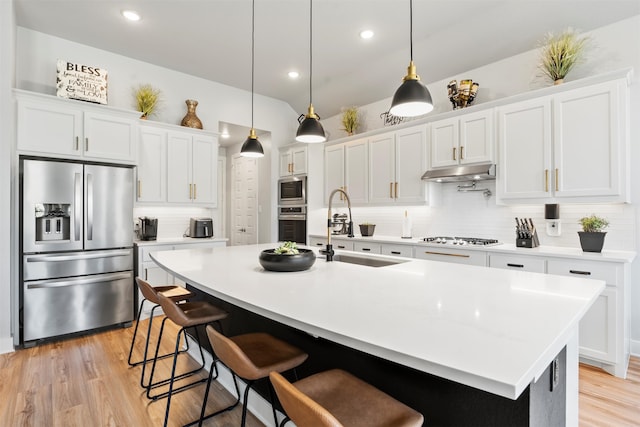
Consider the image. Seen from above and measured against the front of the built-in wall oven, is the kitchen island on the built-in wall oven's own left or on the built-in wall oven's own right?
on the built-in wall oven's own left

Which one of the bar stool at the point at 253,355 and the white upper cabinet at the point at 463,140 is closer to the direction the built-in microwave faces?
the bar stool

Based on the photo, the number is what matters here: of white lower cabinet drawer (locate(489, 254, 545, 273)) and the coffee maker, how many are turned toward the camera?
2

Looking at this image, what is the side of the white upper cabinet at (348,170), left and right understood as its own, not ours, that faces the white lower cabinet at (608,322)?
left

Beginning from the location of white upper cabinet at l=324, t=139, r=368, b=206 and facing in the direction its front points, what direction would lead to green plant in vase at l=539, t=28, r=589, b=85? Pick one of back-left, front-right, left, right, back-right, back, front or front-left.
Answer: left

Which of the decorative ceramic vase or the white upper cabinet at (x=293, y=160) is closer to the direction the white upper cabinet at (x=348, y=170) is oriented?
the decorative ceramic vase

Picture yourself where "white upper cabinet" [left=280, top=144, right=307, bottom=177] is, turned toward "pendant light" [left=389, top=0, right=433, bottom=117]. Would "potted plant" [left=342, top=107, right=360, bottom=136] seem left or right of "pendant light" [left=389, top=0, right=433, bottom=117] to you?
left

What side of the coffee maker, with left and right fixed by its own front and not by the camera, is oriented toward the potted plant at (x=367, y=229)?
left

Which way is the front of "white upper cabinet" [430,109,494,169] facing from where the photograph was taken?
facing the viewer and to the left of the viewer

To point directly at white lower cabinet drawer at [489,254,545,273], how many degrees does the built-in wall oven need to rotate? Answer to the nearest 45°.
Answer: approximately 90° to its left

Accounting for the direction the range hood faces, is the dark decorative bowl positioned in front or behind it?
in front

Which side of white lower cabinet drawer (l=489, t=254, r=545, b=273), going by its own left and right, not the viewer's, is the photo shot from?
front

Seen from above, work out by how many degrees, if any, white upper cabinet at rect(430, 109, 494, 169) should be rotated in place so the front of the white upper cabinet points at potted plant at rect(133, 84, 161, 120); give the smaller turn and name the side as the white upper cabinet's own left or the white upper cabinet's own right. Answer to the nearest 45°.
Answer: approximately 45° to the white upper cabinet's own right

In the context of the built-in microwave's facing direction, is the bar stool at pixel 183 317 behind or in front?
in front

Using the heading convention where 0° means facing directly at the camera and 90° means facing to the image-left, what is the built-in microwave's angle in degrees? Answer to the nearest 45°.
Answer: approximately 45°
